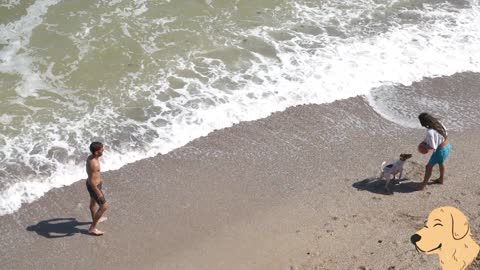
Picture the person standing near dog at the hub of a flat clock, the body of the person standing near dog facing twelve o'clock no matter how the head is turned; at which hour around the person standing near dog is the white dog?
The white dog is roughly at 11 o'clock from the person standing near dog.

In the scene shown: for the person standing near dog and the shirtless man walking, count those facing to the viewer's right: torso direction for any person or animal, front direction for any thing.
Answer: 1

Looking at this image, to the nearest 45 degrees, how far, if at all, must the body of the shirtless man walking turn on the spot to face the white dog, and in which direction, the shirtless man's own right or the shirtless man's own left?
0° — they already face it

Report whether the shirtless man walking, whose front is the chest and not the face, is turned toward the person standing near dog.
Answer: yes

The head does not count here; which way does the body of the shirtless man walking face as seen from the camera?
to the viewer's right

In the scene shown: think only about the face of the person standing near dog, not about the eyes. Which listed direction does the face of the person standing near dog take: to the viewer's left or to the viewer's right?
to the viewer's left

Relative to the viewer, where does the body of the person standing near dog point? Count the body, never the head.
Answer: to the viewer's left
